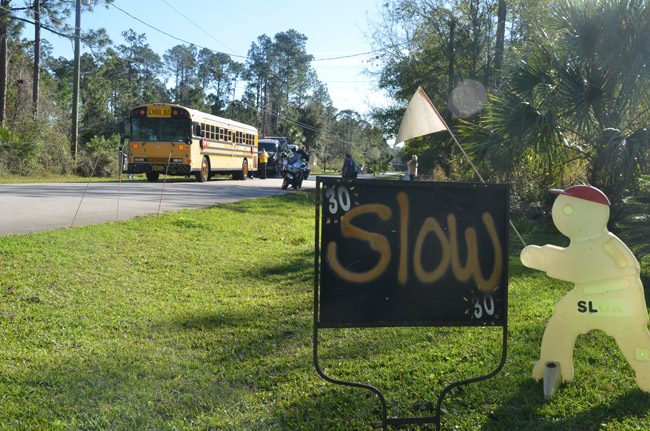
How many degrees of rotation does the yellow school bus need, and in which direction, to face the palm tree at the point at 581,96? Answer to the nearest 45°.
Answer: approximately 90° to its left

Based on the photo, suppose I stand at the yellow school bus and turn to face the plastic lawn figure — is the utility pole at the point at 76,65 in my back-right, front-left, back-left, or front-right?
back-right

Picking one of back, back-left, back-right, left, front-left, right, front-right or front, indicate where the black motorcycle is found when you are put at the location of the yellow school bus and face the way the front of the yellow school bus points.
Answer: back-left

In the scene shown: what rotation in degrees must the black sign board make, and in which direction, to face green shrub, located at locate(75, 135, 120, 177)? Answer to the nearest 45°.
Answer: approximately 135° to its right

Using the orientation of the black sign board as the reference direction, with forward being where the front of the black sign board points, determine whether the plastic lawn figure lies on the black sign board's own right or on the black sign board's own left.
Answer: on the black sign board's own left

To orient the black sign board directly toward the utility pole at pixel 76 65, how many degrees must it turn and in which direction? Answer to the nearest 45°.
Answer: approximately 135° to its right

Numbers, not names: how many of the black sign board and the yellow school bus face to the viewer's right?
0

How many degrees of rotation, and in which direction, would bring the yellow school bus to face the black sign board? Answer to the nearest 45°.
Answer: approximately 45° to its left

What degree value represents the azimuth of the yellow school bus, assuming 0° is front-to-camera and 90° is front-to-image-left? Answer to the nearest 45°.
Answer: approximately 45°

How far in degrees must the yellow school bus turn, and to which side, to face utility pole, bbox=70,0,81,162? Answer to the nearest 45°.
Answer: approximately 90° to its right

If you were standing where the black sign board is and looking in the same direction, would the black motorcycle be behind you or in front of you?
behind
